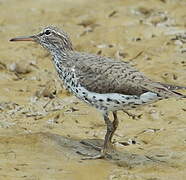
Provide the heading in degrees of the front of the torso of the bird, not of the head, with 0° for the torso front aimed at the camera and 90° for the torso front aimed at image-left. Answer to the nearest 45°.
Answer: approximately 90°
